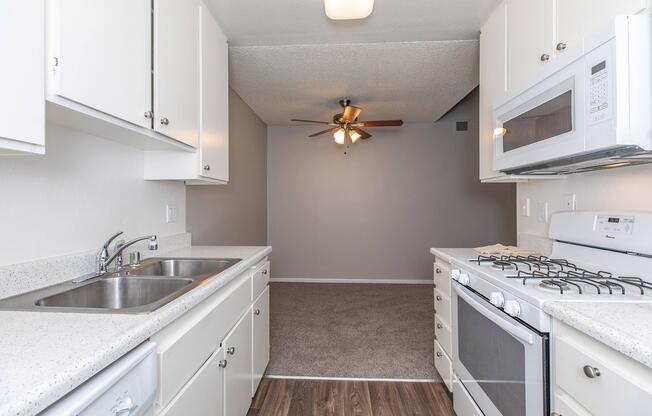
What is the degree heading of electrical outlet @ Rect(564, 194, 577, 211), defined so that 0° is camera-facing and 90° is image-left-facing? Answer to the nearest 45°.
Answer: approximately 45°

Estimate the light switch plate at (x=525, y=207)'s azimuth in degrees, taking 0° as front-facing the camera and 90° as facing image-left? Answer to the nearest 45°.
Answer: approximately 45°

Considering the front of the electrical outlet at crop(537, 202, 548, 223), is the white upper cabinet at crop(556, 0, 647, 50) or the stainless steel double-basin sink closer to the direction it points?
the stainless steel double-basin sink

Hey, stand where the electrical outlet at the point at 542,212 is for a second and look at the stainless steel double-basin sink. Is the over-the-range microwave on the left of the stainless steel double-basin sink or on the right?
left
